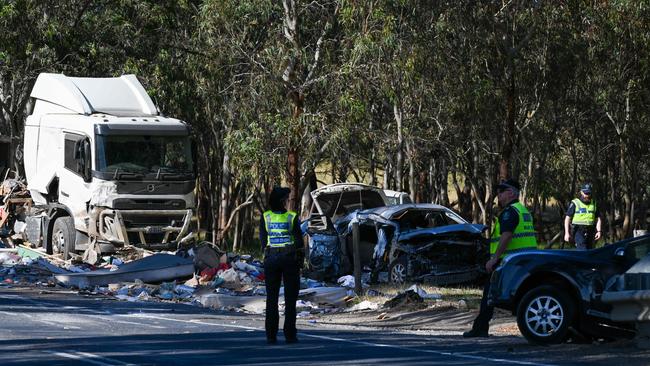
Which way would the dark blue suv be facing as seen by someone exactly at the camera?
facing to the left of the viewer

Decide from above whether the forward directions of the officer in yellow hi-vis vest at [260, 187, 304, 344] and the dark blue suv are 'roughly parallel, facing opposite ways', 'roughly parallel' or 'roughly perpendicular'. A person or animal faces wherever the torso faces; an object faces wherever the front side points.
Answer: roughly perpendicular

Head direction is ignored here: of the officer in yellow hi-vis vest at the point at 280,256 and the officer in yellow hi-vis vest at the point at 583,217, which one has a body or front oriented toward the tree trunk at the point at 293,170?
the officer in yellow hi-vis vest at the point at 280,256

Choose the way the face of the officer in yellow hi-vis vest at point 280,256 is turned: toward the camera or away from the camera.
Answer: away from the camera

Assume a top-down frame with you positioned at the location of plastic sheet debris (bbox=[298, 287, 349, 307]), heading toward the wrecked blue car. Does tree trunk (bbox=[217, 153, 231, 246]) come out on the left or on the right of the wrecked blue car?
left

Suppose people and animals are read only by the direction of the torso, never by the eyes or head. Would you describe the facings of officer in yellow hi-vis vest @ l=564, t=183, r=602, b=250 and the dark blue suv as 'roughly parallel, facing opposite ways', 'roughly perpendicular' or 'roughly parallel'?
roughly perpendicular

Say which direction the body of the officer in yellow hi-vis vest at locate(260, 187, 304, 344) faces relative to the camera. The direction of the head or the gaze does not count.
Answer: away from the camera

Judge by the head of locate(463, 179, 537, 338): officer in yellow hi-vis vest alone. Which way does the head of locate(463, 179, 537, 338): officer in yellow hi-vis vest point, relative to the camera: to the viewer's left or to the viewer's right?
to the viewer's left

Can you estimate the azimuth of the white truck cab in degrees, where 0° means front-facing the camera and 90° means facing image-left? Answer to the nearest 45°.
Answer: approximately 315°
